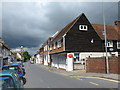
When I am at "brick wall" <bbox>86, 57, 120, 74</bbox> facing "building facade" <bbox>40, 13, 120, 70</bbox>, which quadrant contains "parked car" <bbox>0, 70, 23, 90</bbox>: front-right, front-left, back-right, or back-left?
back-left

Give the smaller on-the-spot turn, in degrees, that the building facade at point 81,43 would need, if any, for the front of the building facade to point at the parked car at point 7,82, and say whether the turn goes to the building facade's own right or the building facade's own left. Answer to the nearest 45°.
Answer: approximately 45° to the building facade's own left

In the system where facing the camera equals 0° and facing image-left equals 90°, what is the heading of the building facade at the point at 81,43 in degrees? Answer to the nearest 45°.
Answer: approximately 45°

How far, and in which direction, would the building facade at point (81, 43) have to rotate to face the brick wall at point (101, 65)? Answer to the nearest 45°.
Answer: approximately 45° to its left
